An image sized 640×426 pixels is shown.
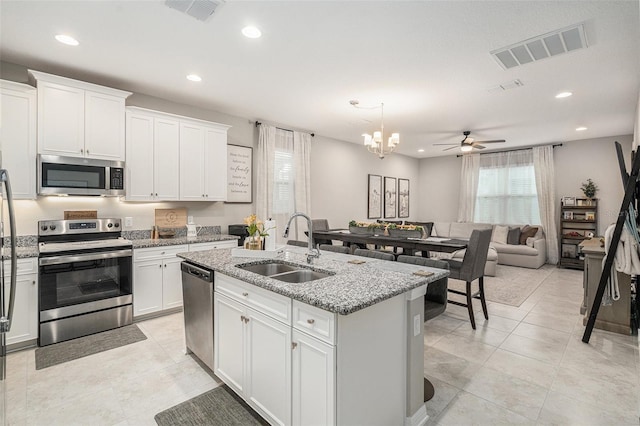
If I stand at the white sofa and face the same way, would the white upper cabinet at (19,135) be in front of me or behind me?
in front

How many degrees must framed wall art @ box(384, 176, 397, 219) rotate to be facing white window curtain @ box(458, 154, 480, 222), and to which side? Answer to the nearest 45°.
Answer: approximately 45° to its left

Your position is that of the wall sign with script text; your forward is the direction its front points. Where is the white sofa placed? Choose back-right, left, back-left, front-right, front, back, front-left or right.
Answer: front-left

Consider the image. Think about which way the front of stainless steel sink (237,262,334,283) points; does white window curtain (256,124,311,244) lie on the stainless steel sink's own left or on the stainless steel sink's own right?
on the stainless steel sink's own right

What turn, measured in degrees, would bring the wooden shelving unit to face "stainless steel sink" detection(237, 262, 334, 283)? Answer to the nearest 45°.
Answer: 0° — it already faces it

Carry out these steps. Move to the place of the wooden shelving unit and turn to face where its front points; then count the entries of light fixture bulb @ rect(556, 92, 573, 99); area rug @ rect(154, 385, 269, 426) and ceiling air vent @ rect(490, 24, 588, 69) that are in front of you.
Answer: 3

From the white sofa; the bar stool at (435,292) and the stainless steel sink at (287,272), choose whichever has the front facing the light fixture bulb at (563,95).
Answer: the white sofa

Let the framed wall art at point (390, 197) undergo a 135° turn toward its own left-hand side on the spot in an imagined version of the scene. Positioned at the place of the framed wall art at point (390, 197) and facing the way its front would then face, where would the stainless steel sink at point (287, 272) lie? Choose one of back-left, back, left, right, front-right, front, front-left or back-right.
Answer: back

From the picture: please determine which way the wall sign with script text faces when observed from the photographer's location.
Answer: facing the viewer and to the right of the viewer

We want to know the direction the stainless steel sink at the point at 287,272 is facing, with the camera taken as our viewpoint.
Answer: facing the viewer and to the left of the viewer

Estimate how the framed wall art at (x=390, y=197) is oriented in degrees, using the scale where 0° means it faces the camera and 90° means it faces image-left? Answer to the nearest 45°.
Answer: approximately 315°

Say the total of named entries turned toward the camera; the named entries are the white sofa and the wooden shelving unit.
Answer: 2
